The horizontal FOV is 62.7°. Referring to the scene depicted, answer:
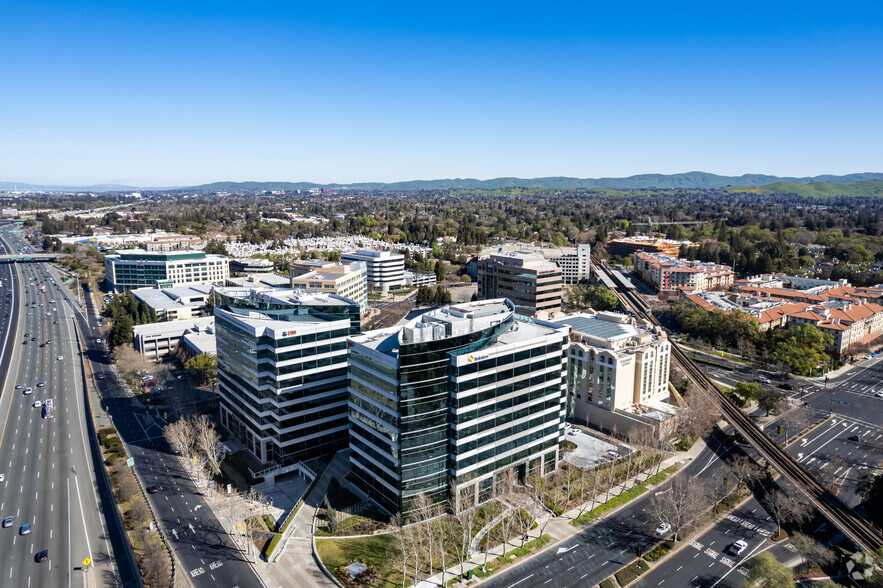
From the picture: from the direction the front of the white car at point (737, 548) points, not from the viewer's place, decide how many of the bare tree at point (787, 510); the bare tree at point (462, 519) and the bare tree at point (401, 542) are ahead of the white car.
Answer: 1

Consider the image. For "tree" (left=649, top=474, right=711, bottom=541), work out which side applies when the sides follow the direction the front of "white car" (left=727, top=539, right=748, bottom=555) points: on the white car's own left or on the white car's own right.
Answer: on the white car's own left

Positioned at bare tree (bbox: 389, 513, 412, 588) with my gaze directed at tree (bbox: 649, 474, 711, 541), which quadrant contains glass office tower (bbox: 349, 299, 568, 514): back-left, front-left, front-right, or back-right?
front-left

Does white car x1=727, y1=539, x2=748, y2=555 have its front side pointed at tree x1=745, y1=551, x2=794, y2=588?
no

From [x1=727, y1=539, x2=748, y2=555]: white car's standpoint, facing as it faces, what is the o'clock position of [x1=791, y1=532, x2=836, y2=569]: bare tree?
The bare tree is roughly at 2 o'clock from the white car.

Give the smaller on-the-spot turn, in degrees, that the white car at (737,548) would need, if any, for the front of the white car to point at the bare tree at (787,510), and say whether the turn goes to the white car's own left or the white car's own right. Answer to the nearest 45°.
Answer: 0° — it already faces it

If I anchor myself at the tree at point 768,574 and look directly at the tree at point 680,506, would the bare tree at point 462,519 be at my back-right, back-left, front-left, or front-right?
front-left

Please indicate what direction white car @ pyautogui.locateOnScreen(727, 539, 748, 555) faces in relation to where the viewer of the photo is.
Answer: facing away from the viewer and to the right of the viewer

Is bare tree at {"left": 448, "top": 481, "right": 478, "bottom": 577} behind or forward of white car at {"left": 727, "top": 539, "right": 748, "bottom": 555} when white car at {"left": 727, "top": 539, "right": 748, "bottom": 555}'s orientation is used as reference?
behind

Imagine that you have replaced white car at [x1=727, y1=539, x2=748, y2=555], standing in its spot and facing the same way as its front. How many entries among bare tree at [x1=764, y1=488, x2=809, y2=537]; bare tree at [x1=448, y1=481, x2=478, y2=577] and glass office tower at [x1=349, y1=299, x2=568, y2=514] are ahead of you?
1

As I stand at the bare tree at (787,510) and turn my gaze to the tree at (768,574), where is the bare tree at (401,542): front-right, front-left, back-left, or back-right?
front-right
